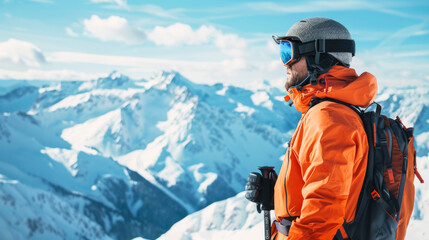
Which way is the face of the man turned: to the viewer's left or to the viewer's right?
to the viewer's left

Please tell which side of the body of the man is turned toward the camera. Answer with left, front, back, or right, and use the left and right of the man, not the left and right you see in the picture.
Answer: left
